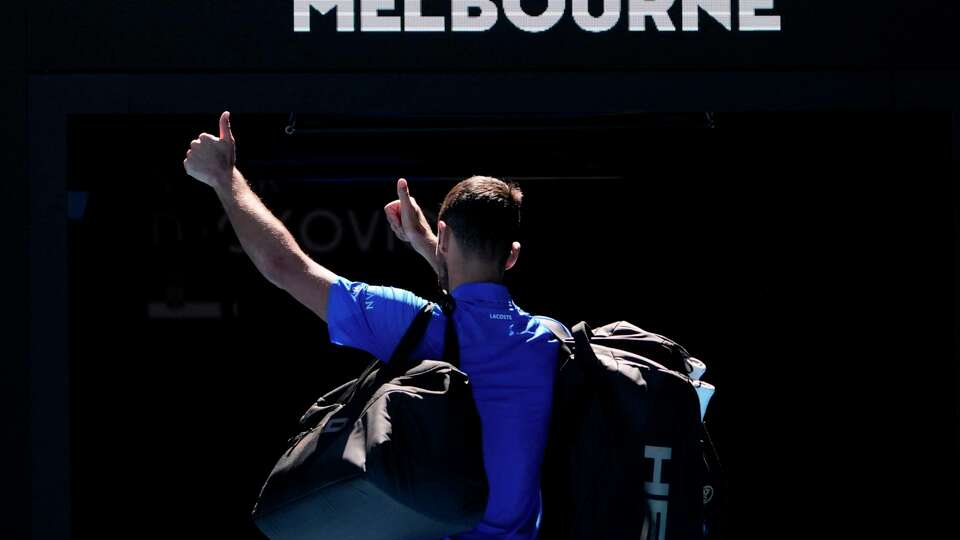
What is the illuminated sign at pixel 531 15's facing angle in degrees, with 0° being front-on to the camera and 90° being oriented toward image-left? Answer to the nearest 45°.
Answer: approximately 0°
